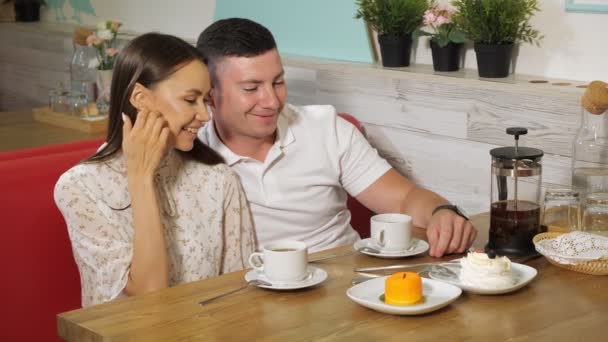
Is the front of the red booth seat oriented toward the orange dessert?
yes

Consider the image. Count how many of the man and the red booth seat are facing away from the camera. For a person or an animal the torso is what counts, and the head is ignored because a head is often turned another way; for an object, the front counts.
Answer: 0

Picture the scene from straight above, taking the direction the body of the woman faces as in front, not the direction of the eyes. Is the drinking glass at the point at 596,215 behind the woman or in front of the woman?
in front

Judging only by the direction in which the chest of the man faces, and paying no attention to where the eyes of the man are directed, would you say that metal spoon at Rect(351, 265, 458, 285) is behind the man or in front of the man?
in front

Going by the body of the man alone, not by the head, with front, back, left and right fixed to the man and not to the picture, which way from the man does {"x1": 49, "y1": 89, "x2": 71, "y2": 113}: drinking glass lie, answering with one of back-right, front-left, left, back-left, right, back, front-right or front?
back-right

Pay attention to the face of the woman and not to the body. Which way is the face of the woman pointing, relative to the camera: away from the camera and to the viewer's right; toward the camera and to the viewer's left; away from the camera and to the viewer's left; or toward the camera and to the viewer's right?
toward the camera and to the viewer's right

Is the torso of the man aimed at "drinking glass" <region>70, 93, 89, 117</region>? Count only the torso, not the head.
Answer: no

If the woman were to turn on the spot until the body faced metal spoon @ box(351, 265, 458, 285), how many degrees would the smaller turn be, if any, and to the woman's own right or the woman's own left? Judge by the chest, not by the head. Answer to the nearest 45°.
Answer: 0° — they already face it

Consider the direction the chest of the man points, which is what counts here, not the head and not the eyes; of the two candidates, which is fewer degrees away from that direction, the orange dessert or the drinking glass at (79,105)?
the orange dessert

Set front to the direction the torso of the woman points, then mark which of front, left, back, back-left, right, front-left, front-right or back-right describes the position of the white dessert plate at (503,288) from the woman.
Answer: front

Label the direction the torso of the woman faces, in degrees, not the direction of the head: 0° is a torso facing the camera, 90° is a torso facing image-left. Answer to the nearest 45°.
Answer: approximately 315°

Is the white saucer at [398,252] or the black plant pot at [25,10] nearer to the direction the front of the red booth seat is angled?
the white saucer

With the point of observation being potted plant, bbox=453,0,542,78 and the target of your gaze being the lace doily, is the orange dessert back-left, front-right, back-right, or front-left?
front-right

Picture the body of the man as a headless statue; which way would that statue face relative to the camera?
toward the camera

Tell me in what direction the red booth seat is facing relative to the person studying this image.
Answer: facing the viewer and to the right of the viewer
